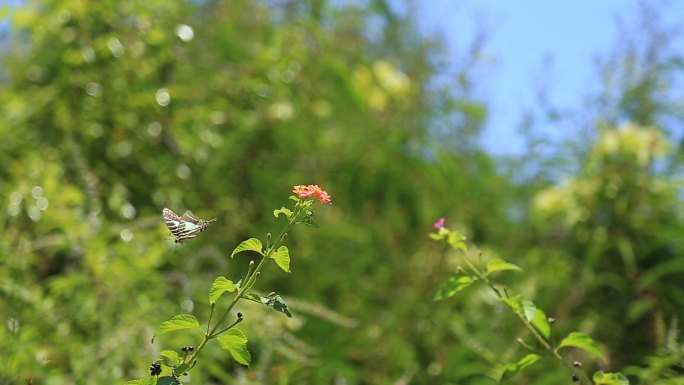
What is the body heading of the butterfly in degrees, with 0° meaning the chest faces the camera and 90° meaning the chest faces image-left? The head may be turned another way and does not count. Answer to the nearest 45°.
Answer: approximately 270°

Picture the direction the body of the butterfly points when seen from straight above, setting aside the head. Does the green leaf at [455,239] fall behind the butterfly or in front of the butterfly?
in front
